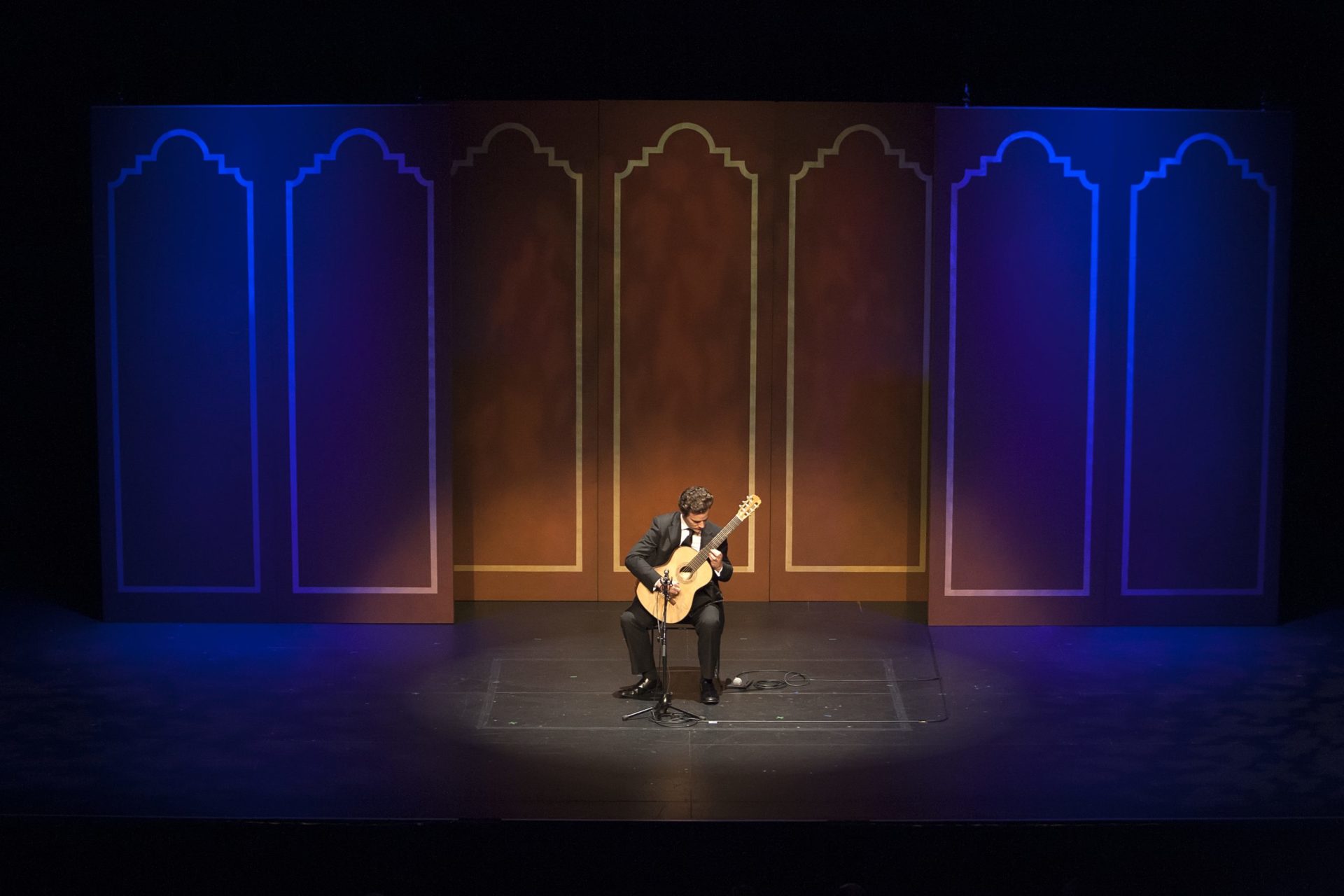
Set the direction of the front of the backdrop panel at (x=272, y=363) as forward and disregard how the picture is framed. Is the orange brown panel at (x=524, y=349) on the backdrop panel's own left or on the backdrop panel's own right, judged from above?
on the backdrop panel's own left

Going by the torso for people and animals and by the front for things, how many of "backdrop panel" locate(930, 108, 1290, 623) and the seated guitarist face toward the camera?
2

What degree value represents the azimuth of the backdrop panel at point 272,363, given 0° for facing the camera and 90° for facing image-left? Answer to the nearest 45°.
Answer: approximately 0°

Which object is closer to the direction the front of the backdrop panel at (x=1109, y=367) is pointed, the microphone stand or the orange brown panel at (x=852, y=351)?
the microphone stand

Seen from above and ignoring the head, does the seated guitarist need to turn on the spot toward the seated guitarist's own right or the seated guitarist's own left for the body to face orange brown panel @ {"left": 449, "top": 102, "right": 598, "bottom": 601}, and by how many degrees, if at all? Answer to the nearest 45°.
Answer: approximately 135° to the seated guitarist's own right

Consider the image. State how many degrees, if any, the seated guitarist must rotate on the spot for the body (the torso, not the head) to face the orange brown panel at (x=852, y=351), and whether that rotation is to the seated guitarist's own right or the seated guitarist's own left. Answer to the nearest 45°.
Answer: approximately 135° to the seated guitarist's own left
